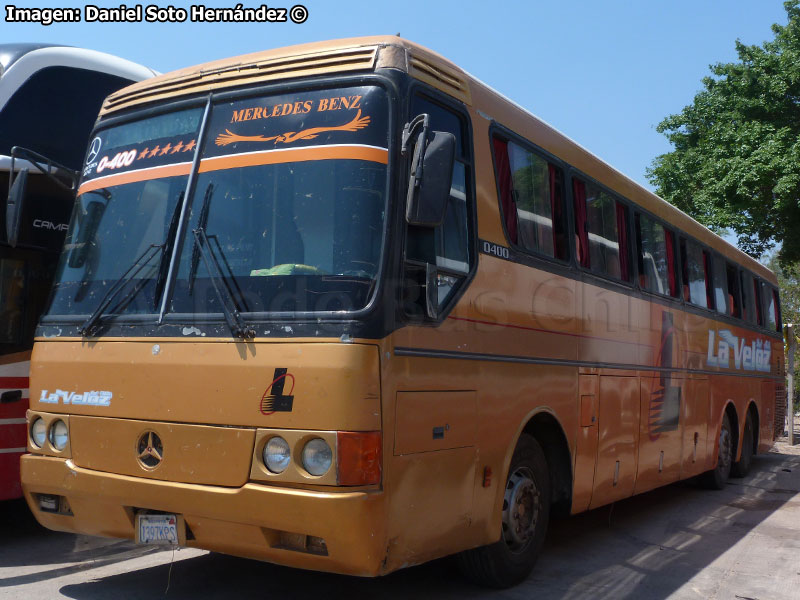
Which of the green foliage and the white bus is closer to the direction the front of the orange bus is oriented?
the white bus

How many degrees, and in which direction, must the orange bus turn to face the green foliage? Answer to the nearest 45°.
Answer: approximately 180°

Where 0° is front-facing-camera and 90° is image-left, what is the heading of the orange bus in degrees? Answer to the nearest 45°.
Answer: approximately 45°

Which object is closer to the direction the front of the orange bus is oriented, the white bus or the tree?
the white bus

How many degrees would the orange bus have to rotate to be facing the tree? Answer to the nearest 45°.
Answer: approximately 180°

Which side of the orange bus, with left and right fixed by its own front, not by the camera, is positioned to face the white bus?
right
